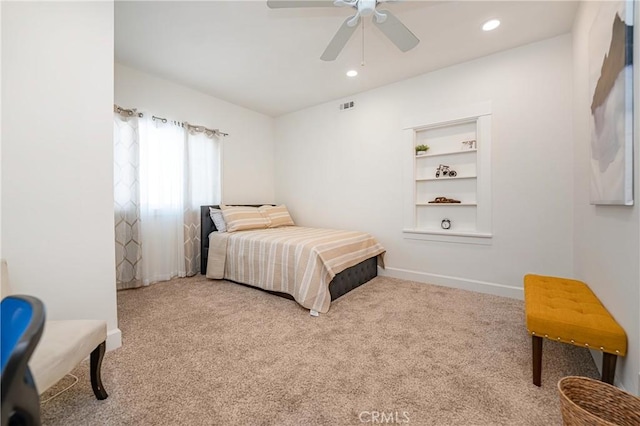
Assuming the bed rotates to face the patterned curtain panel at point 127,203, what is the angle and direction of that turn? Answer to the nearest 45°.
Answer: approximately 135° to its right

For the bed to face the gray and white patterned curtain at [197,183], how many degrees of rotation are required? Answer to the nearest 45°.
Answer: approximately 180°

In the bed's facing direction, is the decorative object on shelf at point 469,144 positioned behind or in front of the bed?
in front

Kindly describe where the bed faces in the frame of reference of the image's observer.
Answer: facing the viewer and to the right of the viewer

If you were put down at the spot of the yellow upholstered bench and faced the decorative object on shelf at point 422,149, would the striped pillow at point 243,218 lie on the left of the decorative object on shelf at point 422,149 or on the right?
left

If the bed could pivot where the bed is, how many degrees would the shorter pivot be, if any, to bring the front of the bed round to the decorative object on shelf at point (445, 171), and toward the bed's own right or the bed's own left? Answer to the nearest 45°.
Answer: approximately 45° to the bed's own left

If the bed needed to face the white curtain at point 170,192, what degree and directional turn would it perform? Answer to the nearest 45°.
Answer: approximately 135° to its right

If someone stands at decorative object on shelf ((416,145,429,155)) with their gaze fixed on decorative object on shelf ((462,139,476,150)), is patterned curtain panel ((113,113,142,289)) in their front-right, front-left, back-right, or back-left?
back-right

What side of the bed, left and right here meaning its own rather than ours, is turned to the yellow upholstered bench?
front

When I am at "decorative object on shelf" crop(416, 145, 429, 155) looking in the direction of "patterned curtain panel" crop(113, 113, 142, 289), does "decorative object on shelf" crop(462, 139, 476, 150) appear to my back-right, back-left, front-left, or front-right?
back-left

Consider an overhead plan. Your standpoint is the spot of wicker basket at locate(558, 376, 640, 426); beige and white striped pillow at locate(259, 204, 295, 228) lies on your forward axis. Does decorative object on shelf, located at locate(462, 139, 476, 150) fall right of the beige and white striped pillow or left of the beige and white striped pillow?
right
